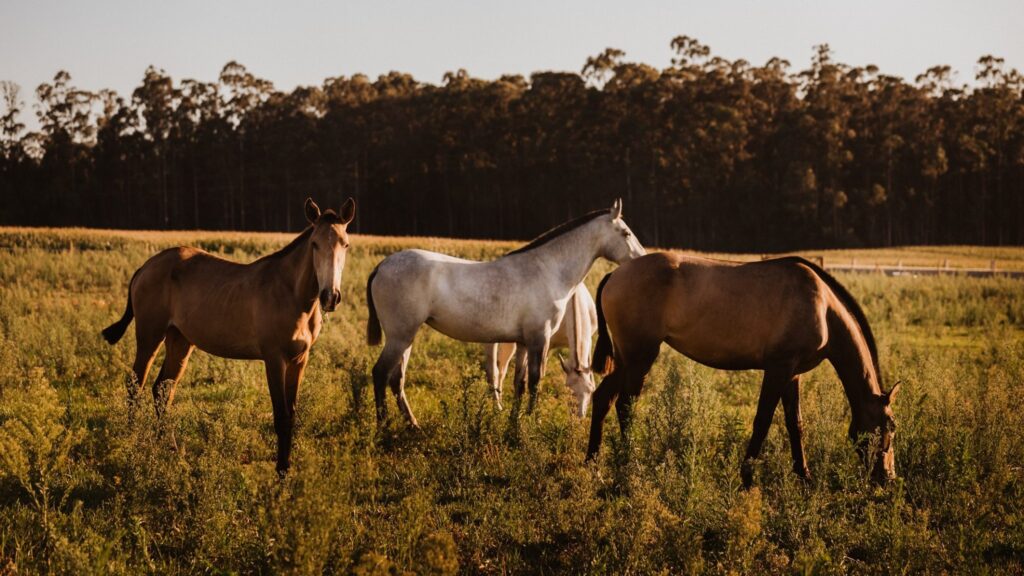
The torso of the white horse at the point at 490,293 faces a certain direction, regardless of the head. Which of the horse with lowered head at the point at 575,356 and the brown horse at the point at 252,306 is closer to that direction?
the horse with lowered head

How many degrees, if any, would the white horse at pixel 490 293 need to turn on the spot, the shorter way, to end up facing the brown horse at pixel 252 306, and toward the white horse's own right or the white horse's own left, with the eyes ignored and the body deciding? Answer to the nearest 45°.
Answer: approximately 135° to the white horse's own right

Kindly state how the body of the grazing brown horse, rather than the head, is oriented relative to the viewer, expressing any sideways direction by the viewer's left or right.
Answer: facing to the right of the viewer

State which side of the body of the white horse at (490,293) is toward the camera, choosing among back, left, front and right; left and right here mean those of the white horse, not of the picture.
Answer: right

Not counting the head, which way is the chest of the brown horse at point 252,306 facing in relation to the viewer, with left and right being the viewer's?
facing the viewer and to the right of the viewer

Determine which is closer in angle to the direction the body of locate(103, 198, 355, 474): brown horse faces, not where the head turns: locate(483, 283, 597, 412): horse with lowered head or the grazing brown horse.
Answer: the grazing brown horse

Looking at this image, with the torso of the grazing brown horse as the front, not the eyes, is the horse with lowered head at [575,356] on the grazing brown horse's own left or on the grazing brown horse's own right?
on the grazing brown horse's own left

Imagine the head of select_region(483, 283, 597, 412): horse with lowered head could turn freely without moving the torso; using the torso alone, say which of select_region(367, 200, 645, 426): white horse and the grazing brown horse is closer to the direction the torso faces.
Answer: the grazing brown horse

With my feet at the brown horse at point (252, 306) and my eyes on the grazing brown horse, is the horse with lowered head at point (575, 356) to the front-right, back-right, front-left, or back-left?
front-left
